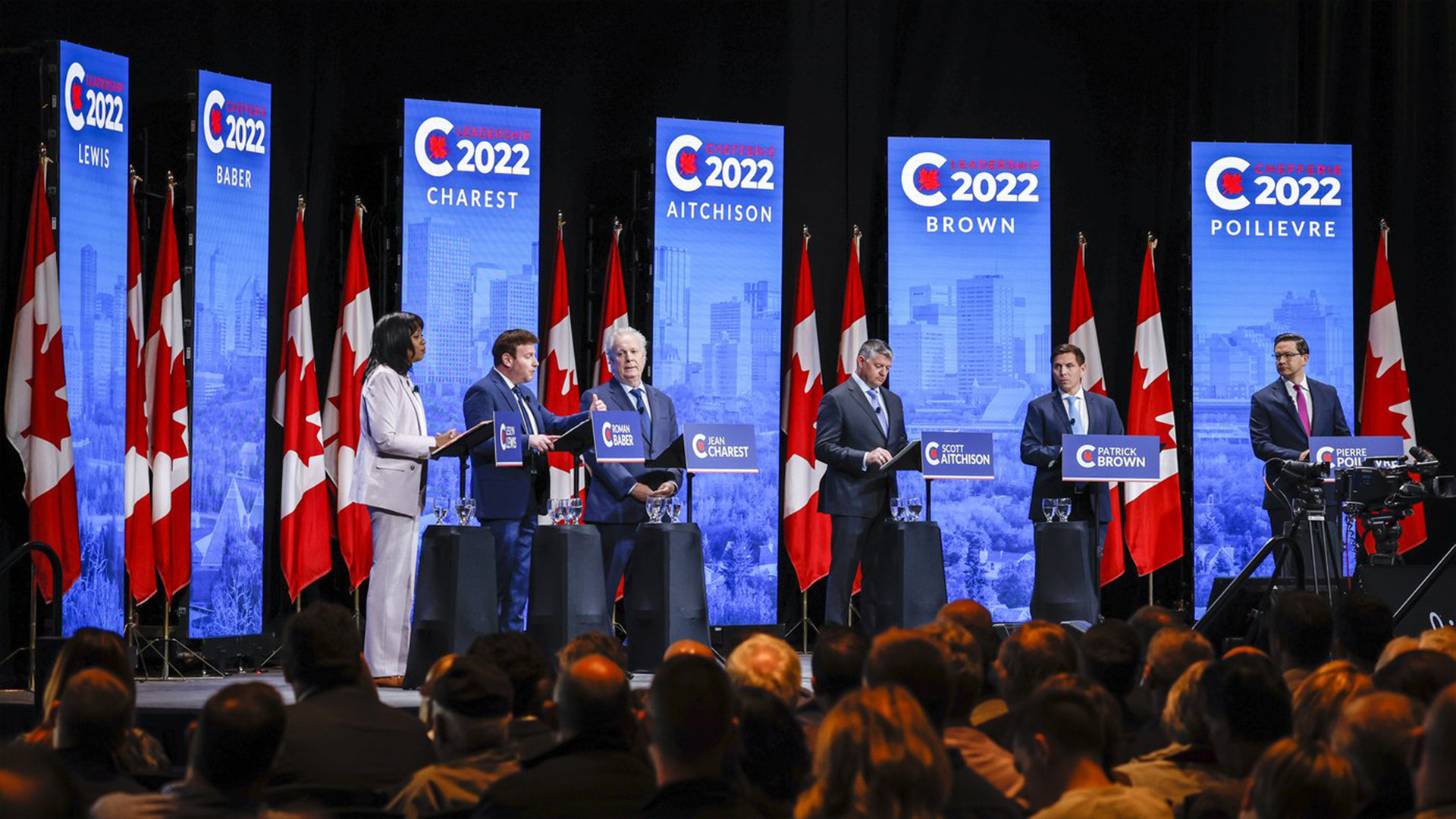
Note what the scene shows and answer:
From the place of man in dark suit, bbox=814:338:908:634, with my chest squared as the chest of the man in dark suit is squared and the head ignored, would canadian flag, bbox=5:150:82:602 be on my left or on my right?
on my right

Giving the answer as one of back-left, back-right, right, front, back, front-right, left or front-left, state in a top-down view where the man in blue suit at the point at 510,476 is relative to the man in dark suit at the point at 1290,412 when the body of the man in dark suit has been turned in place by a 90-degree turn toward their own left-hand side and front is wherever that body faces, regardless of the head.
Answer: back-right

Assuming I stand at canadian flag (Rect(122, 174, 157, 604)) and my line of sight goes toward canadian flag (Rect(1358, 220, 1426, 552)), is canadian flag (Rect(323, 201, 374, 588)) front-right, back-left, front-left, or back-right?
front-left

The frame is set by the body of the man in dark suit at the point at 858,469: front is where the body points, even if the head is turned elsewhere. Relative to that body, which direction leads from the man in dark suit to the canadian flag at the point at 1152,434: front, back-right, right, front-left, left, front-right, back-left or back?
left

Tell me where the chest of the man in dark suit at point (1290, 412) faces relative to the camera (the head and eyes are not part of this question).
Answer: toward the camera

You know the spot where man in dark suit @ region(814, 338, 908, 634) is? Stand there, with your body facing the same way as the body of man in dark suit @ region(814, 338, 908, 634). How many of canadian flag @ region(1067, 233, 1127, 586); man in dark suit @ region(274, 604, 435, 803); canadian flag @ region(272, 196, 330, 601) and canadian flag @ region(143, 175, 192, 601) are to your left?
1

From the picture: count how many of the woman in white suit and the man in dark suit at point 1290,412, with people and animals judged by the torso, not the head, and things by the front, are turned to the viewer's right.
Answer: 1

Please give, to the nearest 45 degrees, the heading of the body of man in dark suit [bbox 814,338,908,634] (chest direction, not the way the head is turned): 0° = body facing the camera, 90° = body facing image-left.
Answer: approximately 315°

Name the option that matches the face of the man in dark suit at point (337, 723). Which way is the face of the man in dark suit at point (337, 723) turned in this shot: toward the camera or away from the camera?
away from the camera

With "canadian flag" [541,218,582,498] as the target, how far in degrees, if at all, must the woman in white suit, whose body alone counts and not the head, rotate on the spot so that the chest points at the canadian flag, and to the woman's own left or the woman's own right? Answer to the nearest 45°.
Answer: approximately 45° to the woman's own left

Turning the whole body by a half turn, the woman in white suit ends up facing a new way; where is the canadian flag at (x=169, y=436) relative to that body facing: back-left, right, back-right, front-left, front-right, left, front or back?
front-right

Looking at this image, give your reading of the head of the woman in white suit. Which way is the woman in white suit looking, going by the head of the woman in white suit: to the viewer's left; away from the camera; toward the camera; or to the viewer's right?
to the viewer's right

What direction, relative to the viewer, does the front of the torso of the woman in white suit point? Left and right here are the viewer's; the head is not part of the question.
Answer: facing to the right of the viewer

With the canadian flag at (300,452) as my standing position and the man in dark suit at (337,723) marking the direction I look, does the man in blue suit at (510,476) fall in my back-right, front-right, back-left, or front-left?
front-left
